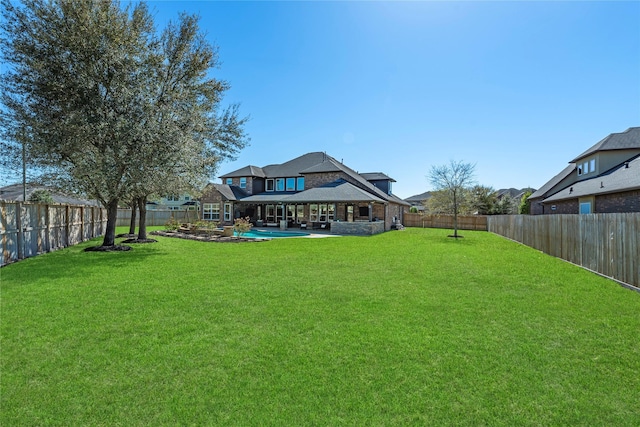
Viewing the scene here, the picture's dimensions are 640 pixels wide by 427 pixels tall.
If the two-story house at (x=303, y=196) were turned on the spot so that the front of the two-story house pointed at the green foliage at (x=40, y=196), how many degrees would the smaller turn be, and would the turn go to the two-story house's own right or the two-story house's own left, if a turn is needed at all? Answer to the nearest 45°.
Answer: approximately 90° to the two-story house's own left

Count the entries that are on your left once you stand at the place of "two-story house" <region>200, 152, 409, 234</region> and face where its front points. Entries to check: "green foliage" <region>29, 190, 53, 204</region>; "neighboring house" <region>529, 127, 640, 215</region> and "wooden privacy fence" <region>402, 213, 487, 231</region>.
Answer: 1

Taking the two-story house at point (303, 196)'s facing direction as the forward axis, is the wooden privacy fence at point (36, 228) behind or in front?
behind

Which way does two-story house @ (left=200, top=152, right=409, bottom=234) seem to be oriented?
away from the camera

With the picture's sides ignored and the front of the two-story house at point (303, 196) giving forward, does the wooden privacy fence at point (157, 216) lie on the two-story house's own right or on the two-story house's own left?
on the two-story house's own left

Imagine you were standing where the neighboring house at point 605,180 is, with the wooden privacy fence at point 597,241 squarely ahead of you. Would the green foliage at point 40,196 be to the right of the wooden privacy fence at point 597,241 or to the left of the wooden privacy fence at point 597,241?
right

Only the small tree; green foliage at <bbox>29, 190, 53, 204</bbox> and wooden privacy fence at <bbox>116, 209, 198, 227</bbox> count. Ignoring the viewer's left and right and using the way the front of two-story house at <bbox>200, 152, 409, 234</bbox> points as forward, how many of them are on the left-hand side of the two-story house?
2

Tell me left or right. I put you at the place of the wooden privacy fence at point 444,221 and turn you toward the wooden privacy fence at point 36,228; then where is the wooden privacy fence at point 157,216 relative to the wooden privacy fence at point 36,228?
right

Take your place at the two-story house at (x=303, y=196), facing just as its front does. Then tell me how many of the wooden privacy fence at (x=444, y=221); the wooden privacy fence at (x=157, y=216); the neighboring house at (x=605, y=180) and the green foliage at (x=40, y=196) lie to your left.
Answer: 2

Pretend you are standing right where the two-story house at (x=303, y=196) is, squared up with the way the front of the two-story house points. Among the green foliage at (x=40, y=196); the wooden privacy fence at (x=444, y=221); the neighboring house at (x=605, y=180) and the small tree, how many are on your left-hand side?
1

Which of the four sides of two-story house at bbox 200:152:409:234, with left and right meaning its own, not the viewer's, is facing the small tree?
right

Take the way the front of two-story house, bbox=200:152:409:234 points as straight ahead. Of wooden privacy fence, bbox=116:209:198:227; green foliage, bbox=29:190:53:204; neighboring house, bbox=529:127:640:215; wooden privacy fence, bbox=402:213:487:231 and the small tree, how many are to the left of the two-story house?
2

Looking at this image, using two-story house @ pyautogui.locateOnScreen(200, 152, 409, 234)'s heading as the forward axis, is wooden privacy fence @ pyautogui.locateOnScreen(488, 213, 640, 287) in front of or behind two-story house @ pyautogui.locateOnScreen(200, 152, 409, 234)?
behind

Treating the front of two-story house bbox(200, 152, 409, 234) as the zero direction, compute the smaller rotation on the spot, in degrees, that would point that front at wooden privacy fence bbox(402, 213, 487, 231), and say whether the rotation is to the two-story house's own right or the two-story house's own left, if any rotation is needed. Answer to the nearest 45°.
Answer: approximately 90° to the two-story house's own right

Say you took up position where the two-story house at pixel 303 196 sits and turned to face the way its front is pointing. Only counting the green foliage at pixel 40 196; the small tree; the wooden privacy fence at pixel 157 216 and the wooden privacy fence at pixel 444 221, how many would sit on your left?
2

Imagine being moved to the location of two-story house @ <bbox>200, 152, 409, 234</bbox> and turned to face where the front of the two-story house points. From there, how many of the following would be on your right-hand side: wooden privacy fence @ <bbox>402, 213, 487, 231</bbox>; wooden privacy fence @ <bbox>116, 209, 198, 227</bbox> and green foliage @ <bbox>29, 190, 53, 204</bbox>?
1
